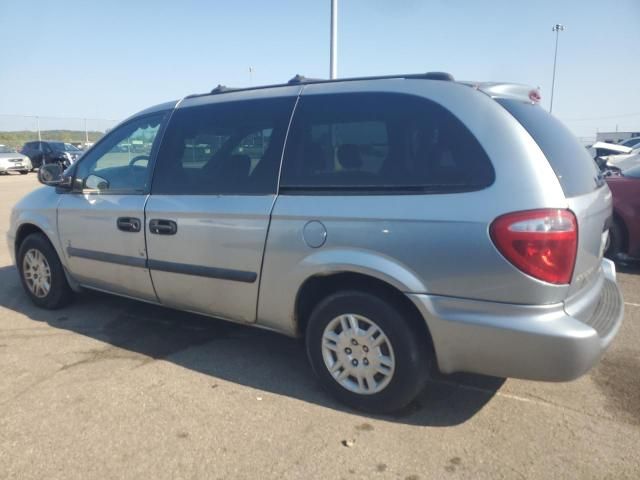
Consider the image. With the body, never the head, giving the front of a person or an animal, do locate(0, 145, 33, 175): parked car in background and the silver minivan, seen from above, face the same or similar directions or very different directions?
very different directions

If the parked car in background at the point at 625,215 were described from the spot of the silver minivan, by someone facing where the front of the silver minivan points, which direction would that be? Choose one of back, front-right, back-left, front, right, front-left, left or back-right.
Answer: right

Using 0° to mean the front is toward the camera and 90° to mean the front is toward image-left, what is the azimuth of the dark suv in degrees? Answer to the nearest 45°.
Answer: approximately 315°

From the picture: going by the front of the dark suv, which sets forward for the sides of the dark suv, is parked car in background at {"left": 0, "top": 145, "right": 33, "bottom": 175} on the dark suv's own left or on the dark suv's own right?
on the dark suv's own right

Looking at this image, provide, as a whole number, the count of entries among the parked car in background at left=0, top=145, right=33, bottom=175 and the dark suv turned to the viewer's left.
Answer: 0

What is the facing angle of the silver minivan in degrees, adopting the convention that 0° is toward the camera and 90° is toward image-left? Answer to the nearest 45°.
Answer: approximately 135°

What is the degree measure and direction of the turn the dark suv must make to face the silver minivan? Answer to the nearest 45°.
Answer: approximately 45° to its right

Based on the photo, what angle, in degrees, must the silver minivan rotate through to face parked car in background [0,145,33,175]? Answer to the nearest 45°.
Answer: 0° — it already faces it

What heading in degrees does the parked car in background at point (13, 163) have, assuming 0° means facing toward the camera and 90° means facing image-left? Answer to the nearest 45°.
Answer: approximately 315°

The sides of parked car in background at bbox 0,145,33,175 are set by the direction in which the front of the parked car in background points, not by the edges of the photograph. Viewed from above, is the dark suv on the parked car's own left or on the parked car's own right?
on the parked car's own left

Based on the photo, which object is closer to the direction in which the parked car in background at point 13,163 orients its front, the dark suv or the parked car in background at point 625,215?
the parked car in background
